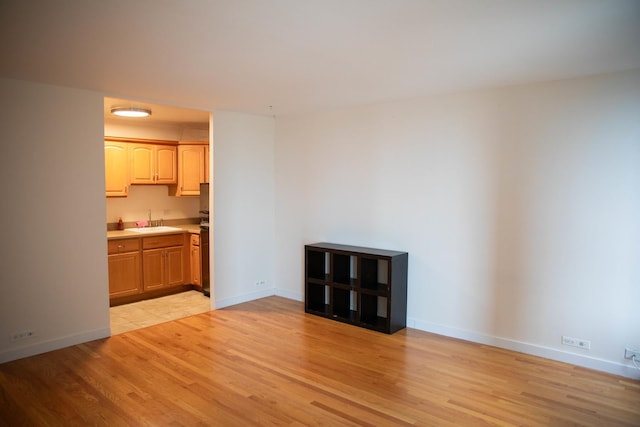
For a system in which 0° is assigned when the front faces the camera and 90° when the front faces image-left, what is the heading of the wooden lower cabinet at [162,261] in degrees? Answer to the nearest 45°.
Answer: approximately 315°

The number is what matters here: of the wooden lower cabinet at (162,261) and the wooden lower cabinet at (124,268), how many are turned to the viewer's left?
0

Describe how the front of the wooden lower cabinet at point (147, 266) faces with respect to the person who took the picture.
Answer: facing the viewer and to the right of the viewer

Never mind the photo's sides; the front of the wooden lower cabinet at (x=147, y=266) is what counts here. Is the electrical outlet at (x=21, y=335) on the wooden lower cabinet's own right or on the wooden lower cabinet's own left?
on the wooden lower cabinet's own right

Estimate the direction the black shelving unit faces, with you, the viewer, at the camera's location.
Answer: facing the viewer and to the left of the viewer

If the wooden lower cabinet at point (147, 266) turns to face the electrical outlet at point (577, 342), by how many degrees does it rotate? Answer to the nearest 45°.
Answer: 0° — it already faces it

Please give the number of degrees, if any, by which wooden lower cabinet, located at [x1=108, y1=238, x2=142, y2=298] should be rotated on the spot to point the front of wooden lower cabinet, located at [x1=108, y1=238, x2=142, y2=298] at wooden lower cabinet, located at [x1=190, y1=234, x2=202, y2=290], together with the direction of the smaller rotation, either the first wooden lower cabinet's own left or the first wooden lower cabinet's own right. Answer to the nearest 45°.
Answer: approximately 45° to the first wooden lower cabinet's own left

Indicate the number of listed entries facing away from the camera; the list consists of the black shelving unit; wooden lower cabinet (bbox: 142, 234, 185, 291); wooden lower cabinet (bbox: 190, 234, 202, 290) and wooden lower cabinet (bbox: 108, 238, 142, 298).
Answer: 0

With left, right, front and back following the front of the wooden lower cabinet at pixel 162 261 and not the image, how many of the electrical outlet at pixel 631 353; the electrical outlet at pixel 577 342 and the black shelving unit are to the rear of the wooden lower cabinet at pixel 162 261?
0

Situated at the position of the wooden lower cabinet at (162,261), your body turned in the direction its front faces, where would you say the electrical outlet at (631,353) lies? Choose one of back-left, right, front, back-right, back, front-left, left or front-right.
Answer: front
